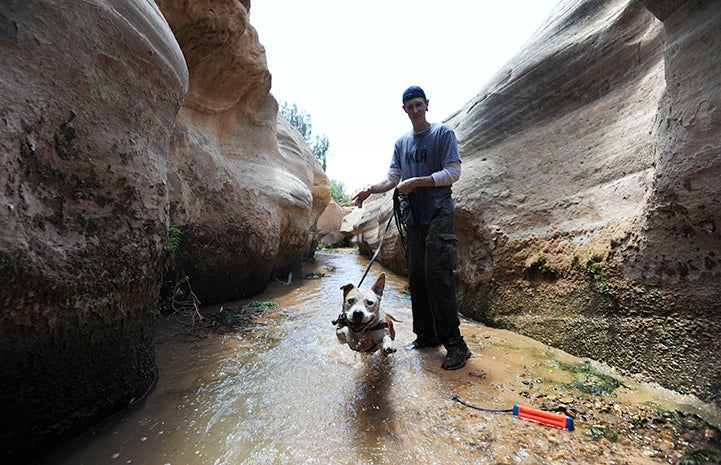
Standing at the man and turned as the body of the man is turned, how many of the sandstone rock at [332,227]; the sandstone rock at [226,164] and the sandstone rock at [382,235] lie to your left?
0

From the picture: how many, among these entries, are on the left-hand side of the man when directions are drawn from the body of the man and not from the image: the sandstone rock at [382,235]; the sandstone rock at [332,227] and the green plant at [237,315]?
0

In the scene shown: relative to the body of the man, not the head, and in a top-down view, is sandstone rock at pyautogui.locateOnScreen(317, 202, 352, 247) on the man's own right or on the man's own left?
on the man's own right

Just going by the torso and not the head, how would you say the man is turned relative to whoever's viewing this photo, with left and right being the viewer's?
facing the viewer and to the left of the viewer

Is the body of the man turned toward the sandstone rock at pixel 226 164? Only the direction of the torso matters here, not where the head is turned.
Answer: no

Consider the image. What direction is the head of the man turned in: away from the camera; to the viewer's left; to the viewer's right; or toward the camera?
toward the camera

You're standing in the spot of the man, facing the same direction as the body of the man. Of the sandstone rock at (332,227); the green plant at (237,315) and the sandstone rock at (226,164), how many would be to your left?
0

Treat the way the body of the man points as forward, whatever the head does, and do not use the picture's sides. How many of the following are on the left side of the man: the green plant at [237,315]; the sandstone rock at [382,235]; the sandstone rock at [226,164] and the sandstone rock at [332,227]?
0

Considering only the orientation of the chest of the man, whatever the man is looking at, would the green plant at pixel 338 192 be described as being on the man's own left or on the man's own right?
on the man's own right

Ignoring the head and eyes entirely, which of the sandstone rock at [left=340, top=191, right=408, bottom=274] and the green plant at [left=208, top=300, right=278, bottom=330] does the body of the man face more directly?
the green plant

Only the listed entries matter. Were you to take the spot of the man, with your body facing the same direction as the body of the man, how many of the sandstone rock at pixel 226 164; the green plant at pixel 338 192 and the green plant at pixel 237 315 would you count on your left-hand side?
0

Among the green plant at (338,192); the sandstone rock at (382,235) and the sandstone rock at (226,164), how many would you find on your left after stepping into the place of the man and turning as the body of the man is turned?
0

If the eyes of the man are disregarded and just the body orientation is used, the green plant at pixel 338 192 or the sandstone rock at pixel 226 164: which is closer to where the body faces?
the sandstone rock

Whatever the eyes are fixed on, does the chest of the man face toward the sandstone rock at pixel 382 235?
no
